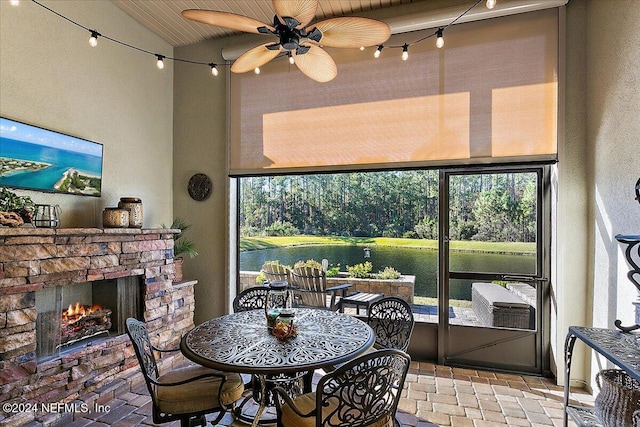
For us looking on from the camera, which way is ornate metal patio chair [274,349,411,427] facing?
facing away from the viewer and to the left of the viewer

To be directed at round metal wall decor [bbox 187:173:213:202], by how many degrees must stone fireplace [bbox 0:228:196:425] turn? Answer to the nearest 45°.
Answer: approximately 90° to its left

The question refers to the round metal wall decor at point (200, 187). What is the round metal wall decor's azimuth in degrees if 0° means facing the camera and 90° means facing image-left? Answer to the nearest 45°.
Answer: approximately 0°

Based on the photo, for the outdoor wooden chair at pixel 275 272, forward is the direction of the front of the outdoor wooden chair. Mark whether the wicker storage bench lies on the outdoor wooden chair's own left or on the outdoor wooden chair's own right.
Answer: on the outdoor wooden chair's own right

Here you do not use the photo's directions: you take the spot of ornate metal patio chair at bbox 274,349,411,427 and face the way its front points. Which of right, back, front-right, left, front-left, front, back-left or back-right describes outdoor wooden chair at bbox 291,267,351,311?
front-right

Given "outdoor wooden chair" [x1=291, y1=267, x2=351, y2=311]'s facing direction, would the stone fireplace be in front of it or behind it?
behind

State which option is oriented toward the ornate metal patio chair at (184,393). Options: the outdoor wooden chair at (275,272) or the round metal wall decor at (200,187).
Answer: the round metal wall decor

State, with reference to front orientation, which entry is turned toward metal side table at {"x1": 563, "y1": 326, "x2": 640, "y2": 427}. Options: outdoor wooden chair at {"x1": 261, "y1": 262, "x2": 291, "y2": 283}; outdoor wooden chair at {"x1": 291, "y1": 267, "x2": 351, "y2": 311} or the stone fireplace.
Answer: the stone fireplace

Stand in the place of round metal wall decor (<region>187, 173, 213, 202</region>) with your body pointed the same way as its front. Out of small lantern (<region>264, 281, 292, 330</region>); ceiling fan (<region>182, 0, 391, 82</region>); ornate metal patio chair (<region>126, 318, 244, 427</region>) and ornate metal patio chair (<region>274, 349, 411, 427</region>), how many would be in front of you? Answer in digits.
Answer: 4

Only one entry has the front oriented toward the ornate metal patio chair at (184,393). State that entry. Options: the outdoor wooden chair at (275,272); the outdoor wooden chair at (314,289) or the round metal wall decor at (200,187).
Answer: the round metal wall decor
